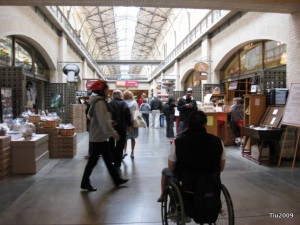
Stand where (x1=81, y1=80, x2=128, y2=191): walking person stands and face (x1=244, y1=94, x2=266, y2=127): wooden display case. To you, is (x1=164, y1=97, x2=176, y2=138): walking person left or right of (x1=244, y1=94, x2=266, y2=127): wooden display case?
left

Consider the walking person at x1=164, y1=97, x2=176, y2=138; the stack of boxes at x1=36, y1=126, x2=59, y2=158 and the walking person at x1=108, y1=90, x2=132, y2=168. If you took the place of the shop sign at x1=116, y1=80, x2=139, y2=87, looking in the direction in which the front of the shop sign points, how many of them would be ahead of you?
3

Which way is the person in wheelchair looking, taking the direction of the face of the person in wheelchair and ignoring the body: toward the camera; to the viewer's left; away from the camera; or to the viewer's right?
away from the camera

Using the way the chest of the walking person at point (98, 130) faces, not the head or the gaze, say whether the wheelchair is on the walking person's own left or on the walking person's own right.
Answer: on the walking person's own right
